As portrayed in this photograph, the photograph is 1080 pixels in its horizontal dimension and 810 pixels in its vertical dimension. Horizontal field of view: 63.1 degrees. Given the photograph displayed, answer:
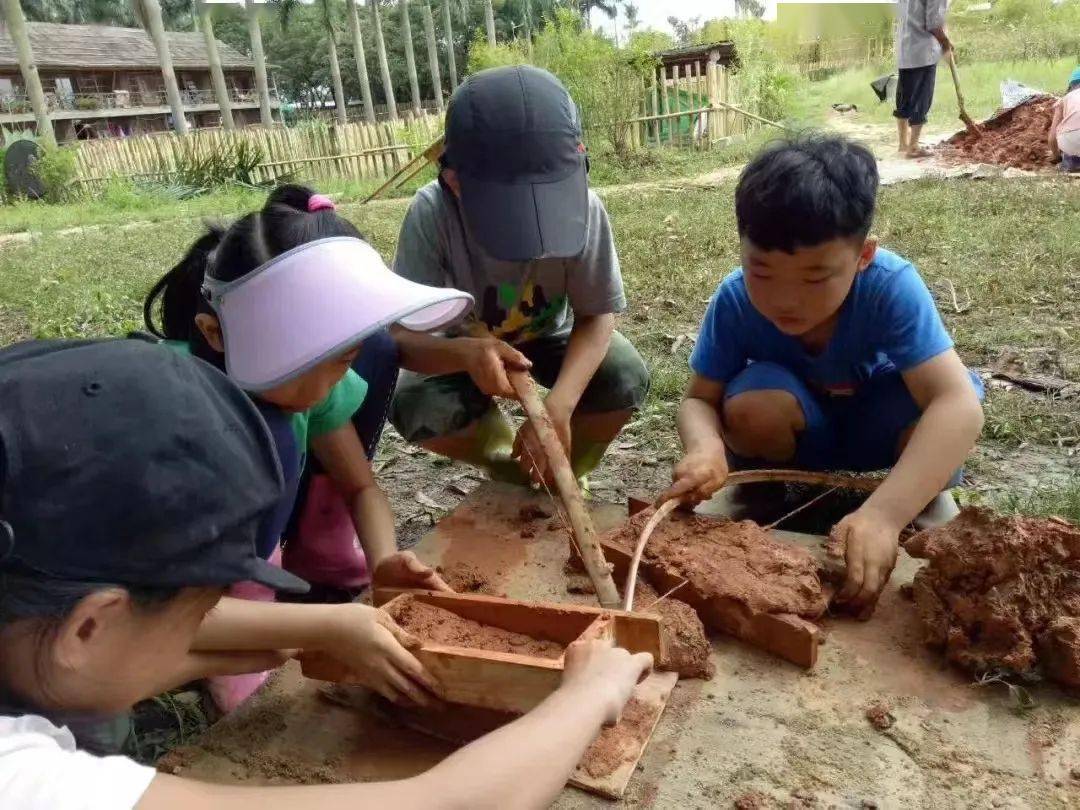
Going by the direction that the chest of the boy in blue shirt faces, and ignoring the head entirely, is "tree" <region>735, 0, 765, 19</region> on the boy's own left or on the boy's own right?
on the boy's own right

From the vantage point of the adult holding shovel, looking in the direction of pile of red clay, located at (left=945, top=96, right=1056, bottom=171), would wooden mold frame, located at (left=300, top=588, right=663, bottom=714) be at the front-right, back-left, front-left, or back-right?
back-right

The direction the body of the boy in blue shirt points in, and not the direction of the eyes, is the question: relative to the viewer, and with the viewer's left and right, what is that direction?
facing the viewer and to the left of the viewer

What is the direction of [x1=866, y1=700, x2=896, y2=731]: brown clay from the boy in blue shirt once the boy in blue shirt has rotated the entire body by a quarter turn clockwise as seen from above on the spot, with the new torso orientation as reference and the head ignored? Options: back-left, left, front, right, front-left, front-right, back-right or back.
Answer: back-left

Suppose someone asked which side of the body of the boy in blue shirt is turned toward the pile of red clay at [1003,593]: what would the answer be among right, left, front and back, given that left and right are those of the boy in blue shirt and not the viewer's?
left

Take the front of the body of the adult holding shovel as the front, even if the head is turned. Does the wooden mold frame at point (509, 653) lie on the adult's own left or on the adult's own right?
on the adult's own right

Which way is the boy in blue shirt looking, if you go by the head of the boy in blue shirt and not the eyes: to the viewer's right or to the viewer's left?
to the viewer's left

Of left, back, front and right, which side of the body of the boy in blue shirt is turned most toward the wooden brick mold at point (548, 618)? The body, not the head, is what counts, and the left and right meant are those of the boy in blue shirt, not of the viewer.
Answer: front

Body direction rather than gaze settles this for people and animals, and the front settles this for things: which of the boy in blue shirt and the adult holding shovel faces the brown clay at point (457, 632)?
the boy in blue shirt

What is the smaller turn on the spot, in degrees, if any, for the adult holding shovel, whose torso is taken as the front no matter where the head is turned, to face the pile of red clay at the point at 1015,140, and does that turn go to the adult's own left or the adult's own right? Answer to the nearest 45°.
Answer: approximately 45° to the adult's own left

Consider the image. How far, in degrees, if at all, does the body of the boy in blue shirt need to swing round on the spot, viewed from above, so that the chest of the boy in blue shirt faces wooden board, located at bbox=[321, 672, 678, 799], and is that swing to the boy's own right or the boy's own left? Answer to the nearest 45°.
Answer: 0° — they already face it
